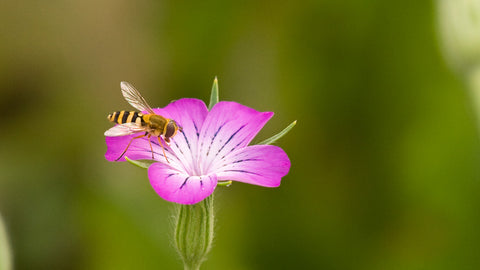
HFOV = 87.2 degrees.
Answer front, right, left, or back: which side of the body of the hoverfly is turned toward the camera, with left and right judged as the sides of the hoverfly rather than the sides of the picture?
right
